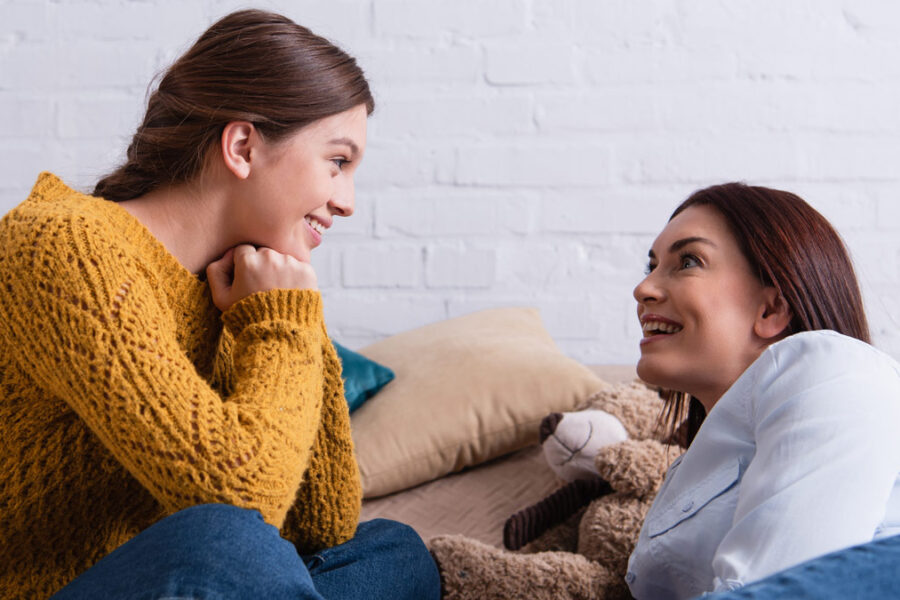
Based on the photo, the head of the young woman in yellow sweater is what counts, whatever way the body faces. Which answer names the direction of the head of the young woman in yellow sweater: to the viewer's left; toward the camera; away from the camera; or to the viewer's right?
to the viewer's right

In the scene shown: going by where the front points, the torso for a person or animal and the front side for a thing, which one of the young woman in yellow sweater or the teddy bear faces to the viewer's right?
the young woman in yellow sweater

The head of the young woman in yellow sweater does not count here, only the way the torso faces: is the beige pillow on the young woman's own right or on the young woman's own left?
on the young woman's own left

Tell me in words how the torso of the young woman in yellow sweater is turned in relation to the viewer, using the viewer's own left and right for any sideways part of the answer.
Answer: facing to the right of the viewer

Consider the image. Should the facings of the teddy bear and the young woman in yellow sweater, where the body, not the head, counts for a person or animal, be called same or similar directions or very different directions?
very different directions

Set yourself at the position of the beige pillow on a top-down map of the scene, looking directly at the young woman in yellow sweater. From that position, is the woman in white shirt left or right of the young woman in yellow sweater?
left
